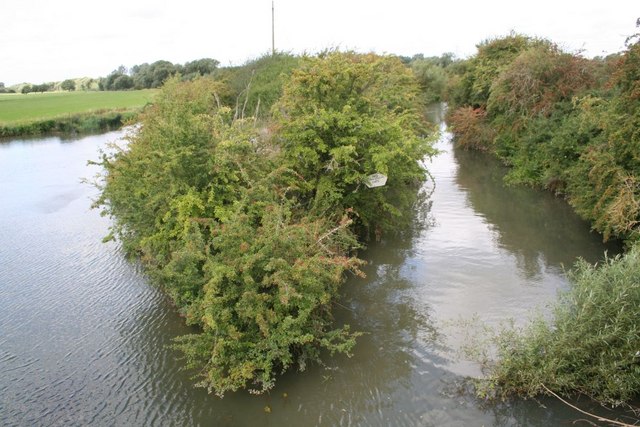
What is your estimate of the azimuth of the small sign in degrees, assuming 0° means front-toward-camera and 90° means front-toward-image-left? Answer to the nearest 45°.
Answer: approximately 0°
